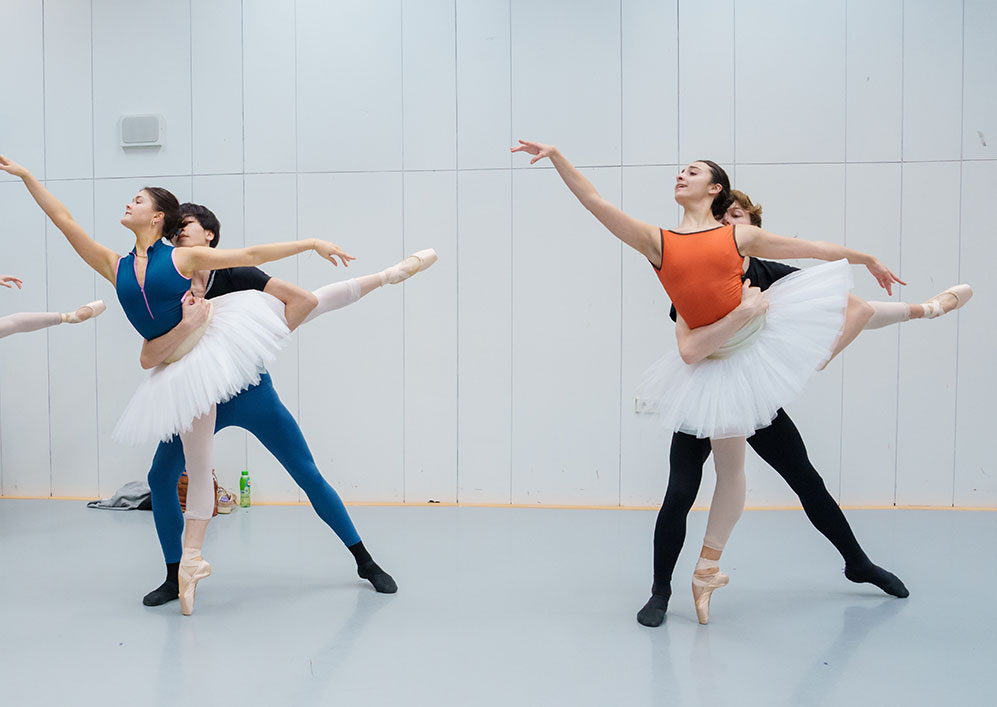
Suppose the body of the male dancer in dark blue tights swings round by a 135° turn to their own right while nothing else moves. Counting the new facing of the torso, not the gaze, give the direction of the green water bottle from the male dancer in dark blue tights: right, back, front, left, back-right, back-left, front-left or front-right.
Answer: front

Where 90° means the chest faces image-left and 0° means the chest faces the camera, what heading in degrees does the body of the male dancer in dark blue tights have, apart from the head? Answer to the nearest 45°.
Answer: approximately 45°

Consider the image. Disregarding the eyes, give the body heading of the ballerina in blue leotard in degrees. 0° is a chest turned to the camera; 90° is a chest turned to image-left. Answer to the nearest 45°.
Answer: approximately 45°

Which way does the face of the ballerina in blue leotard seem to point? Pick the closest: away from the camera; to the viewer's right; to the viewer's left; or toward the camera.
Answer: to the viewer's left

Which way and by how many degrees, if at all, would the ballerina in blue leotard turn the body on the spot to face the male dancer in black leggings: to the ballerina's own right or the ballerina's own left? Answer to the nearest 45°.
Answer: approximately 135° to the ballerina's own left

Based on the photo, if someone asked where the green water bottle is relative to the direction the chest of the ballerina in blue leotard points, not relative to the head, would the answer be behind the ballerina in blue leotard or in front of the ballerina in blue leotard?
behind

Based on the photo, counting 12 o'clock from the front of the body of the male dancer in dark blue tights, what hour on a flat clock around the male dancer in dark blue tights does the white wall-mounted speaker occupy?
The white wall-mounted speaker is roughly at 4 o'clock from the male dancer in dark blue tights.

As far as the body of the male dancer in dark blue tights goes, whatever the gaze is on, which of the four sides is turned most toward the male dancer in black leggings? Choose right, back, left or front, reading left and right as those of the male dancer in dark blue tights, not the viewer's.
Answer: left
